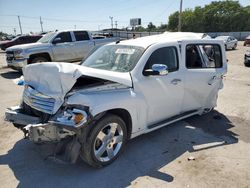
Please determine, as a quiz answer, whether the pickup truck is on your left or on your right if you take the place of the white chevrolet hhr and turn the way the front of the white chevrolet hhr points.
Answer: on your right

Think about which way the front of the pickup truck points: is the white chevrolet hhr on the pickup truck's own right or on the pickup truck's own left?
on the pickup truck's own left

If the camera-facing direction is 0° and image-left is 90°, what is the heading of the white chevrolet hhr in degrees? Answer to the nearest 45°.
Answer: approximately 45°

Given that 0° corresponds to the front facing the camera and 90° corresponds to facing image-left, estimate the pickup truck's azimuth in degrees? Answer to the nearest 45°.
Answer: approximately 45°
